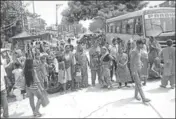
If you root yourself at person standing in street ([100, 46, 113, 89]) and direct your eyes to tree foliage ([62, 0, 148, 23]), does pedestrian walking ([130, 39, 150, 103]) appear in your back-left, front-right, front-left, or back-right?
back-right

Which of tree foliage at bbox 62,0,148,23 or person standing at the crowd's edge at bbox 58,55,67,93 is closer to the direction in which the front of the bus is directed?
the person standing at the crowd's edge

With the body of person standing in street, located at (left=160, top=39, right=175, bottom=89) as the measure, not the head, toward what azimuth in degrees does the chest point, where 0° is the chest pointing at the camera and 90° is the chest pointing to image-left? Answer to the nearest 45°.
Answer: approximately 180°
